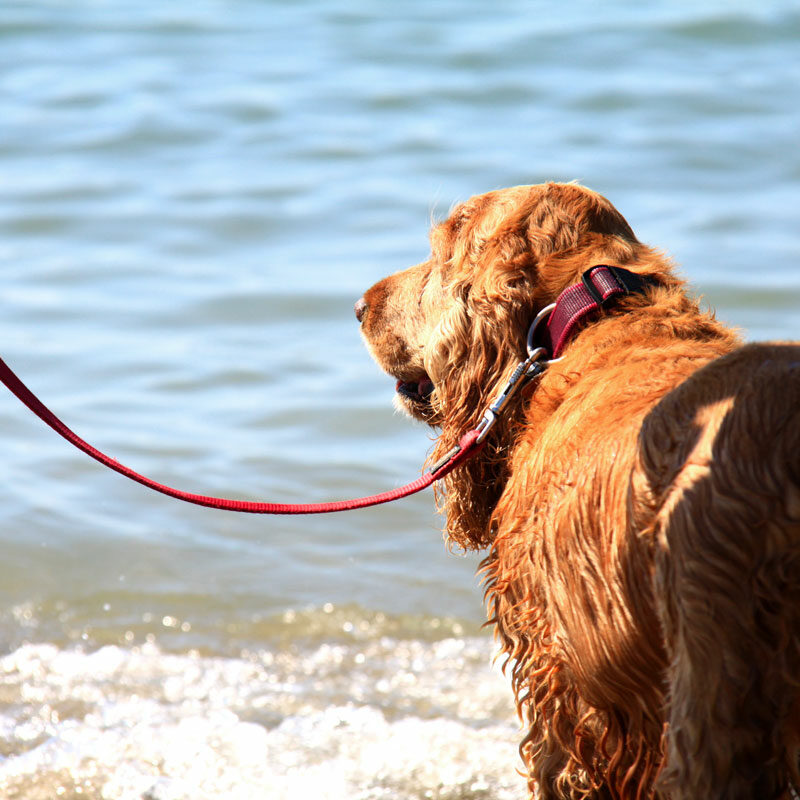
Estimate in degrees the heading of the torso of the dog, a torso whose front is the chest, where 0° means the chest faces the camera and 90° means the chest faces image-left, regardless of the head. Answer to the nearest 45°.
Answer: approximately 135°
